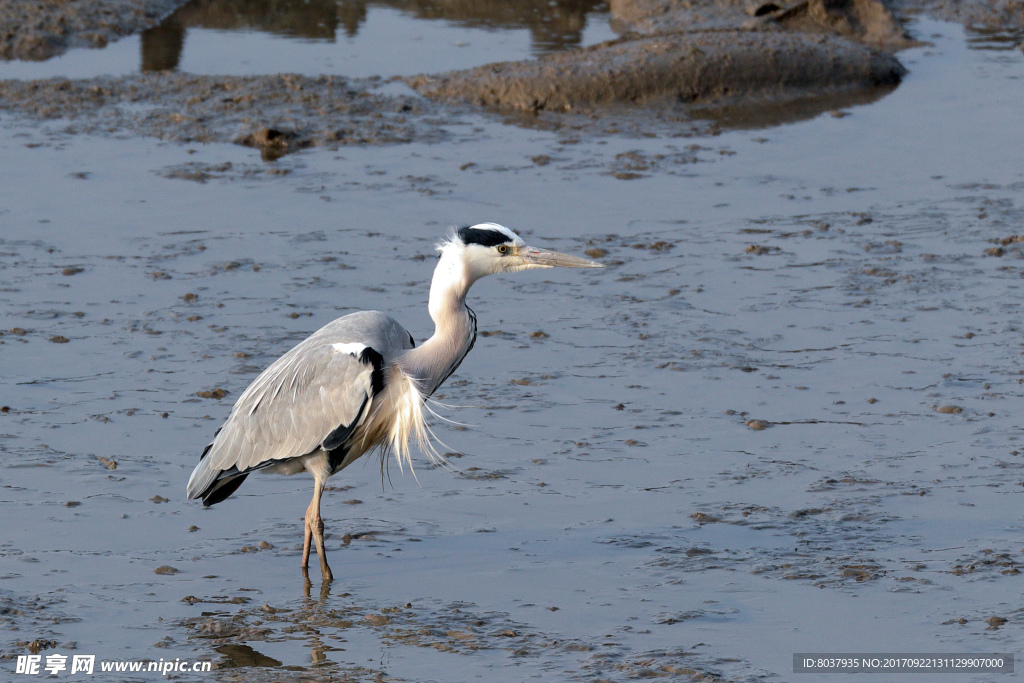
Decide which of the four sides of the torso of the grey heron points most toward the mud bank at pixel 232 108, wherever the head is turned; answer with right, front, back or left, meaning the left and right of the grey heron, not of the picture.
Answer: left

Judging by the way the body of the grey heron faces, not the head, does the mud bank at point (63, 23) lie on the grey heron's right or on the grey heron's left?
on the grey heron's left

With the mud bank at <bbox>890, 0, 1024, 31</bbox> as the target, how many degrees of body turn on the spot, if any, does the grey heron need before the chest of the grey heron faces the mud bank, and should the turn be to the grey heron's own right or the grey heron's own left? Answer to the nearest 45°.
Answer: approximately 45° to the grey heron's own left

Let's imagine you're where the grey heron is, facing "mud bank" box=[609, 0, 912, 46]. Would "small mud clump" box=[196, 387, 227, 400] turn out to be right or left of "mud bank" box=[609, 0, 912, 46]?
left

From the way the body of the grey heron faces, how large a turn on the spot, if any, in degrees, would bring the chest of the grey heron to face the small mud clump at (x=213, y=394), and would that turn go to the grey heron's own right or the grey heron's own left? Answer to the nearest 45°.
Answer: approximately 135° to the grey heron's own left

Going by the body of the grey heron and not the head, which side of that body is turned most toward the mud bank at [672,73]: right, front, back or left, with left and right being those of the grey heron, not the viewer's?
left

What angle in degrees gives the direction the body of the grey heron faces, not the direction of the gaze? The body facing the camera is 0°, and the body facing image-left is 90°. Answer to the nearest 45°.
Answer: approximately 270°
